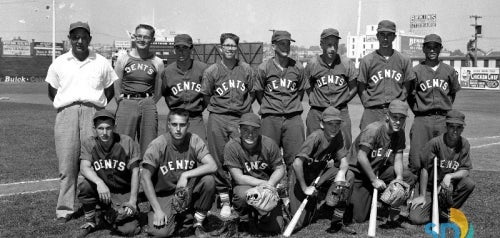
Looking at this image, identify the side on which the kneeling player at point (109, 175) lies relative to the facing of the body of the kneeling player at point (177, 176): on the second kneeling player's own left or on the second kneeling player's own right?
on the second kneeling player's own right

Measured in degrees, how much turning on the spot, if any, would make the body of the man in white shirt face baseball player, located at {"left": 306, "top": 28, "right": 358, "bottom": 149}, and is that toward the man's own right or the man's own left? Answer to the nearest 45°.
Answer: approximately 90° to the man's own left

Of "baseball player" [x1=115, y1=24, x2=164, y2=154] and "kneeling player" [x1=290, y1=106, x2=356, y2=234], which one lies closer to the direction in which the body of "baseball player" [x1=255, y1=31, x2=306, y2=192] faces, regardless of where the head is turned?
the kneeling player

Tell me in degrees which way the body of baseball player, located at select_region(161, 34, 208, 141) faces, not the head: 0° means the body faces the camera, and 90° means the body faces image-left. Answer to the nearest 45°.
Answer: approximately 0°

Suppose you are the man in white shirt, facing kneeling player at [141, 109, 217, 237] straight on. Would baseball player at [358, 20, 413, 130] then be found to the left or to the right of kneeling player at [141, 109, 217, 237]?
left

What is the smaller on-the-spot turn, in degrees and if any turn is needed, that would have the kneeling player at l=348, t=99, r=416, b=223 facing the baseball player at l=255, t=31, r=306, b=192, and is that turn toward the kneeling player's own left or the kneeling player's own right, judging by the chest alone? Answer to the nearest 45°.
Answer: approximately 135° to the kneeling player's own right

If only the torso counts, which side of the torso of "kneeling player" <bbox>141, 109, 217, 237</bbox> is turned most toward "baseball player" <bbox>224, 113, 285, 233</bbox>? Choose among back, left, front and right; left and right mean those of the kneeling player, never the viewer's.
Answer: left

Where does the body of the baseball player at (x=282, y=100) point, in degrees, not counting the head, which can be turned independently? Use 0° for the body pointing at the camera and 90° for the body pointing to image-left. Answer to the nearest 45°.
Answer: approximately 0°

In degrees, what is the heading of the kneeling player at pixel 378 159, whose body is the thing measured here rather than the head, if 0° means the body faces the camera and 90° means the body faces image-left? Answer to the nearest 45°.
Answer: approximately 315°
